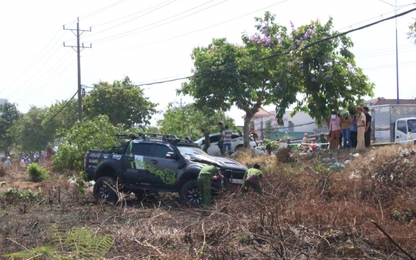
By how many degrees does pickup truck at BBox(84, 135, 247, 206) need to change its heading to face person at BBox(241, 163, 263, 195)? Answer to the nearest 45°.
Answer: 0° — it already faces them

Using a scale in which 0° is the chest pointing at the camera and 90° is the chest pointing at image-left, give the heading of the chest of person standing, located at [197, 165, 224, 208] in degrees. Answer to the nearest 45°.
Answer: approximately 270°

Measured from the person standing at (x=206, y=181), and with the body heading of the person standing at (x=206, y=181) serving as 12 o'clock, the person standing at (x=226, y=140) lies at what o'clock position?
the person standing at (x=226, y=140) is roughly at 9 o'clock from the person standing at (x=206, y=181).

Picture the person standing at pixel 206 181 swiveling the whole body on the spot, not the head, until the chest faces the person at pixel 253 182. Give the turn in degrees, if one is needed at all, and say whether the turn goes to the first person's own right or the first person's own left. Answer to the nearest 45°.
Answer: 0° — they already face them

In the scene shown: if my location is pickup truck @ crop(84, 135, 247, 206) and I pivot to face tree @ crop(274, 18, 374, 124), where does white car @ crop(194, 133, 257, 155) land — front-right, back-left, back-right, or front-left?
front-left

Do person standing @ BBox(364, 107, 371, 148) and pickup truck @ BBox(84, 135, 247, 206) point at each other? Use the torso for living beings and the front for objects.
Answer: no

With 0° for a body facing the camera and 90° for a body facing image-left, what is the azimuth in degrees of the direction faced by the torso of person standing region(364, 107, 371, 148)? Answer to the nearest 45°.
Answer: approximately 45°

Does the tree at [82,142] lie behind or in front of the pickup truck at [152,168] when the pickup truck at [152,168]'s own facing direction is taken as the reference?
behind

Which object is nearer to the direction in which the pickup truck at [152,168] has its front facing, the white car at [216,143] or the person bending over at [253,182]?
the person bending over

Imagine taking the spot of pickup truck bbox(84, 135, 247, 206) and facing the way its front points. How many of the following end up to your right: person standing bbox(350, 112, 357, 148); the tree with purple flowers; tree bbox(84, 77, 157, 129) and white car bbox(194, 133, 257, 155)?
0

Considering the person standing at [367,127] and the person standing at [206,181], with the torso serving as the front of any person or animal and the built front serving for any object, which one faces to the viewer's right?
the person standing at [206,181]

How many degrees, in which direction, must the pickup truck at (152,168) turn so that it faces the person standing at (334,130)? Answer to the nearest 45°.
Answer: approximately 90° to its left

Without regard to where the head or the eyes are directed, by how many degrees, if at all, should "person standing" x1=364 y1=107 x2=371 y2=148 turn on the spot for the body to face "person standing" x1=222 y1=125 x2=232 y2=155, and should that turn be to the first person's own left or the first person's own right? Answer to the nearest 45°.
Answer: approximately 90° to the first person's own right
